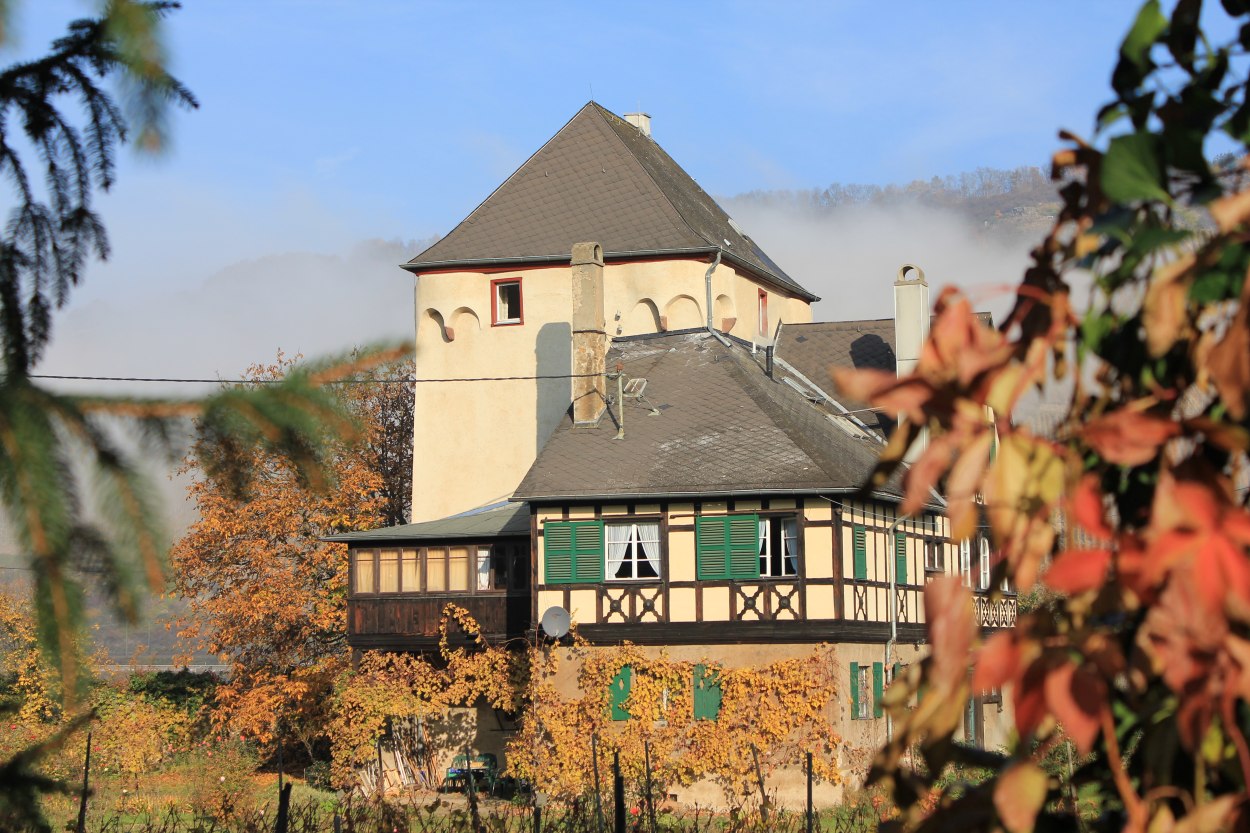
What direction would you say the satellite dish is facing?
toward the camera
